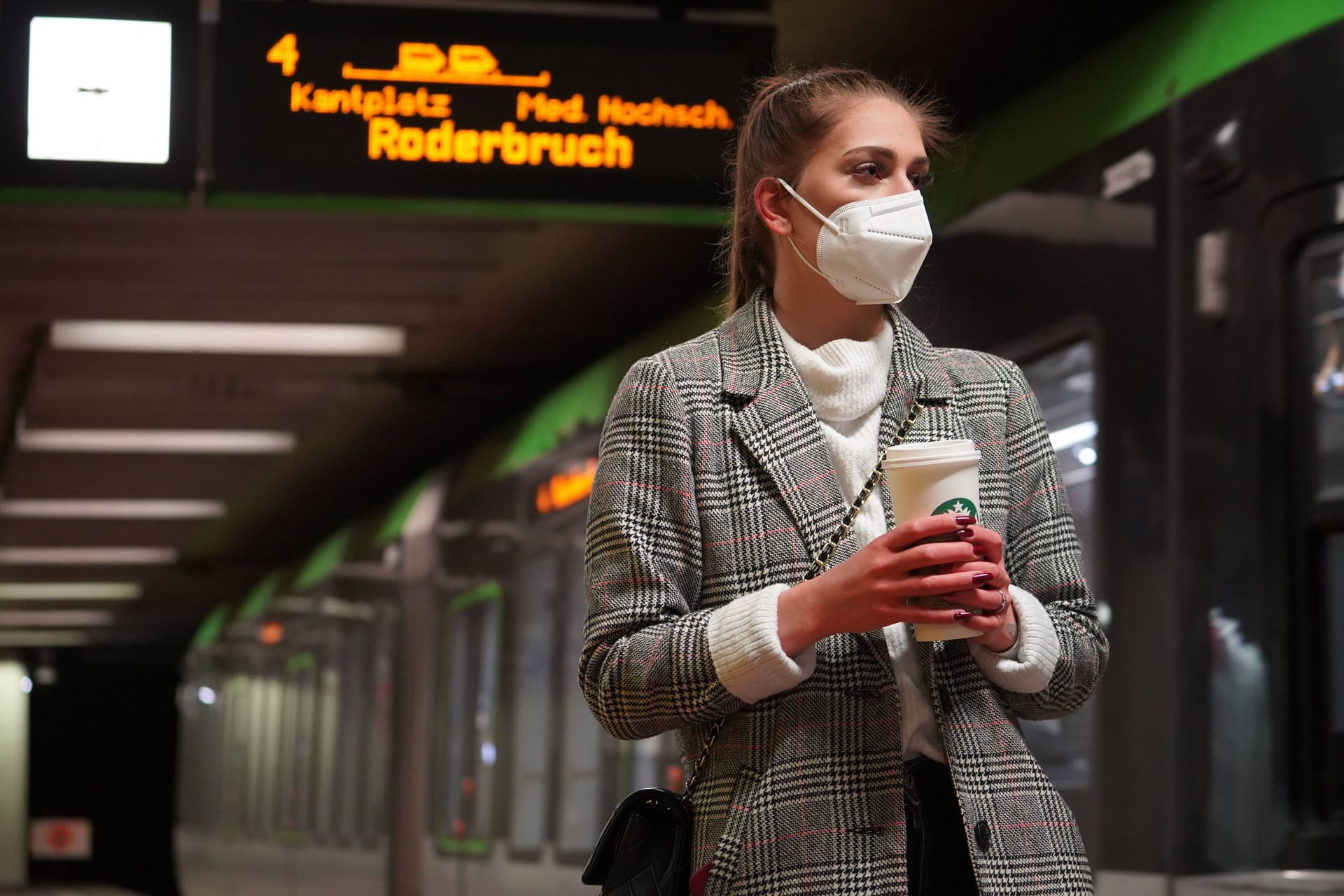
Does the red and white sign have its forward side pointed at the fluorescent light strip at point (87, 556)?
yes

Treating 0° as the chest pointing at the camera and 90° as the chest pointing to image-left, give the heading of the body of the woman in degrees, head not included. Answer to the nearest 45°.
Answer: approximately 315°

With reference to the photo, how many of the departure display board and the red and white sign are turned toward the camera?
2

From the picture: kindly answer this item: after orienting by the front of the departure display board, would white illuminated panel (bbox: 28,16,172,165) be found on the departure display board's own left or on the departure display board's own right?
on the departure display board's own right

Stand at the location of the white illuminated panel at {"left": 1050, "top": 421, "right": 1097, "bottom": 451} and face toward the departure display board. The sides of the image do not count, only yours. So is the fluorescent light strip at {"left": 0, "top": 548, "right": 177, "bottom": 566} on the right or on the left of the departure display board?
right

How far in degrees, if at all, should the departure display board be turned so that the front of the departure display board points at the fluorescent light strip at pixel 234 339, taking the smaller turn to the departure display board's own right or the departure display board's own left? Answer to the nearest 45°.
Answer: approximately 180°

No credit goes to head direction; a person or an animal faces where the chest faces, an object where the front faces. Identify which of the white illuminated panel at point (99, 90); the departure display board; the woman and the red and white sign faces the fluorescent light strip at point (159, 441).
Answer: the red and white sign

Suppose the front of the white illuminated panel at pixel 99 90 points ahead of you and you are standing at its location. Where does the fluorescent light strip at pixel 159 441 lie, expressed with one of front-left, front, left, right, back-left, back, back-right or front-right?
back

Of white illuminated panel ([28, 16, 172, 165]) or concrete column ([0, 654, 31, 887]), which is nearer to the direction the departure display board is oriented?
the white illuminated panel

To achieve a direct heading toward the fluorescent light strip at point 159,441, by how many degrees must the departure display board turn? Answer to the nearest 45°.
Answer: approximately 180°

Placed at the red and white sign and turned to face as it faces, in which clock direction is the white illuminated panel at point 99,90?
The white illuminated panel is roughly at 12 o'clock from the red and white sign.

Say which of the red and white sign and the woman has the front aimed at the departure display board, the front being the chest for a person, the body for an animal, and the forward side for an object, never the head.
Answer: the red and white sign
